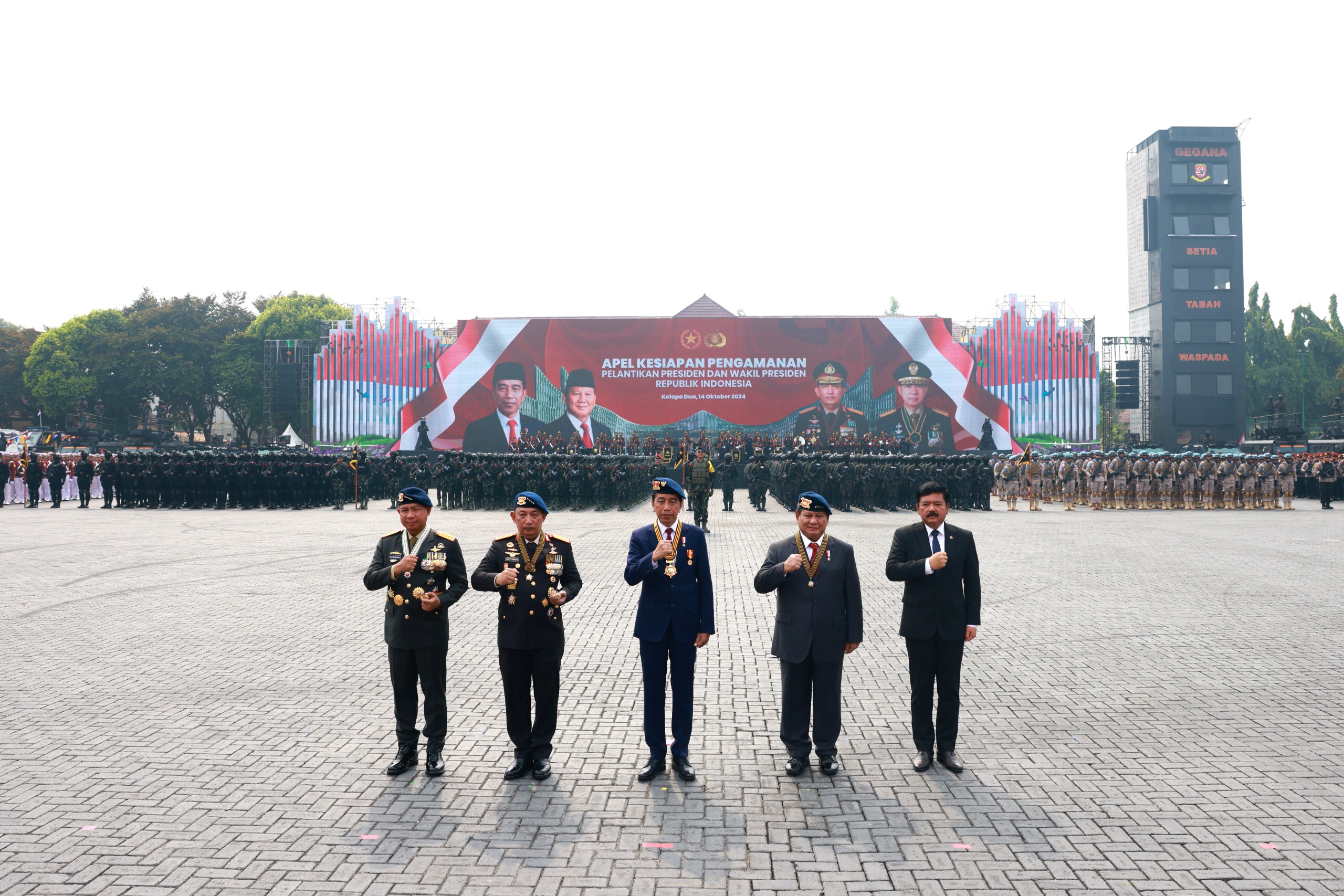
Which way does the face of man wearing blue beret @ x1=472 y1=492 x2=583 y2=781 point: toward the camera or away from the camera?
toward the camera

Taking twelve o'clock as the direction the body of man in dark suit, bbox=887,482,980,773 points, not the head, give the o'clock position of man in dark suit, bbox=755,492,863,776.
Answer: man in dark suit, bbox=755,492,863,776 is roughly at 2 o'clock from man in dark suit, bbox=887,482,980,773.

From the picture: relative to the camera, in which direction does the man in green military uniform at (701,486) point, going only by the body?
toward the camera

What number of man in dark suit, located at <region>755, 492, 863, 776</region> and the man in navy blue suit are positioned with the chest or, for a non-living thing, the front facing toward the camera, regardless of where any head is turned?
2

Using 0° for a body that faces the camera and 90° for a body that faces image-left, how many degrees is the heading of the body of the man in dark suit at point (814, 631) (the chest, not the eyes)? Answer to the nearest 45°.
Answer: approximately 0°

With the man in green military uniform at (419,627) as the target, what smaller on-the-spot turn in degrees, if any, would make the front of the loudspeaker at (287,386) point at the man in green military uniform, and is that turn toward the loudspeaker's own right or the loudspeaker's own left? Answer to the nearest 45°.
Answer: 0° — it already faces them

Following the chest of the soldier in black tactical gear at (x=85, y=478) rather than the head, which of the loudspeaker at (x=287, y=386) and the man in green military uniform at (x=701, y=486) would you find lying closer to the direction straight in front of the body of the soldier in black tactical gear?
the man in green military uniform

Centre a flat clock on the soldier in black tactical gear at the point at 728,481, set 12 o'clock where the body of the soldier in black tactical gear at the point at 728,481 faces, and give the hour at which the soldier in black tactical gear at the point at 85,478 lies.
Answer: the soldier in black tactical gear at the point at 85,478 is roughly at 3 o'clock from the soldier in black tactical gear at the point at 728,481.

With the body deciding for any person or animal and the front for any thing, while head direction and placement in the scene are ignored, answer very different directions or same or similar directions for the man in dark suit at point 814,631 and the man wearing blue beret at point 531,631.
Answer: same or similar directions

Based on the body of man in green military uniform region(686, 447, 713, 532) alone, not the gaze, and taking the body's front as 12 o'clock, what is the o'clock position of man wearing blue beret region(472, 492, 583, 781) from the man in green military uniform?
The man wearing blue beret is roughly at 12 o'clock from the man in green military uniform.

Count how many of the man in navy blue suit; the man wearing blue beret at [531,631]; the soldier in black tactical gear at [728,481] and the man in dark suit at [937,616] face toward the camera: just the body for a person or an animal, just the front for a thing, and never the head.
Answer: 4

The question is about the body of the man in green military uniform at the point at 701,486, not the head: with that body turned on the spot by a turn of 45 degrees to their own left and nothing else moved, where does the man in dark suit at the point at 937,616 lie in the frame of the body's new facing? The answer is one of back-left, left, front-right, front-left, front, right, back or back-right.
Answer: front-right

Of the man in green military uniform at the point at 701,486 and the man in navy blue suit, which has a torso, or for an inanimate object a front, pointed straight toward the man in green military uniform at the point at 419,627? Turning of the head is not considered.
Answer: the man in green military uniform at the point at 701,486

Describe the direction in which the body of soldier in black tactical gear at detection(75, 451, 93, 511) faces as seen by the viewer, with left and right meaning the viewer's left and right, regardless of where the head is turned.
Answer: facing the viewer

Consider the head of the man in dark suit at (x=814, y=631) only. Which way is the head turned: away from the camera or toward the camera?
toward the camera

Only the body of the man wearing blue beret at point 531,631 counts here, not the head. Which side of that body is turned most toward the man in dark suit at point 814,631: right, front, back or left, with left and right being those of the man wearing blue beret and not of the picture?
left

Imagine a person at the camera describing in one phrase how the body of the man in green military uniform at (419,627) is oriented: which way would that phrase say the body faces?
toward the camera

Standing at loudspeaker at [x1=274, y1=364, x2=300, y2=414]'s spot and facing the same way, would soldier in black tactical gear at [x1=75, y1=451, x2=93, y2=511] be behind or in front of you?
in front

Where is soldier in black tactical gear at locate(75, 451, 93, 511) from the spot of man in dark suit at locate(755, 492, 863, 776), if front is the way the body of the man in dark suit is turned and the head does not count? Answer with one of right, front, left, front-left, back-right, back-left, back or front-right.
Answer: back-right
